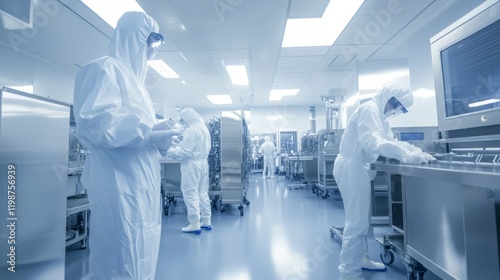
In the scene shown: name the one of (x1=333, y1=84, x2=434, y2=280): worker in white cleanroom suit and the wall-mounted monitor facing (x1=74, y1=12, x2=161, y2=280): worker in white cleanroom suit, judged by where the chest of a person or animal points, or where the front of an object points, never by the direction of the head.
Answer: the wall-mounted monitor

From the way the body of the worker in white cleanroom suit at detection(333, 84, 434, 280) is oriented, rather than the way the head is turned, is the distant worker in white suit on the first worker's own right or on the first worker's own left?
on the first worker's own left

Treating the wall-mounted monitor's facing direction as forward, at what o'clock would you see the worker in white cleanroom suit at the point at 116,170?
The worker in white cleanroom suit is roughly at 12 o'clock from the wall-mounted monitor.

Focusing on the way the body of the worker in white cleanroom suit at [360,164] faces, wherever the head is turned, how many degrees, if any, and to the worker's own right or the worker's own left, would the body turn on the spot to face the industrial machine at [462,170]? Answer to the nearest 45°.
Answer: approximately 45° to the worker's own right

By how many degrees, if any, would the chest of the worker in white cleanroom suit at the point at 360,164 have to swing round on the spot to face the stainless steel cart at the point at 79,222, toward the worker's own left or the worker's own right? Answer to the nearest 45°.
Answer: approximately 180°

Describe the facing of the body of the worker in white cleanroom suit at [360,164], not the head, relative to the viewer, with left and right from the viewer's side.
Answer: facing to the right of the viewer

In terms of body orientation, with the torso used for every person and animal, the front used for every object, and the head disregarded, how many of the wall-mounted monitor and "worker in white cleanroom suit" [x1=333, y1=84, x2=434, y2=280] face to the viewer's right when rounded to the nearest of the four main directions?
1

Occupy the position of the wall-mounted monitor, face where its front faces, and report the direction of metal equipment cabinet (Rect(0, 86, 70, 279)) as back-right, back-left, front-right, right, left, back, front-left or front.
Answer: front

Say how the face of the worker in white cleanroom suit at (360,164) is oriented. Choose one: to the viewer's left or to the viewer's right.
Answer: to the viewer's right

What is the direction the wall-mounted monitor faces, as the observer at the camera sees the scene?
facing the viewer and to the left of the viewer

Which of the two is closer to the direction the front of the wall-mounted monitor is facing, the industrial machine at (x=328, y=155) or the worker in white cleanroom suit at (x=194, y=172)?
the worker in white cleanroom suit

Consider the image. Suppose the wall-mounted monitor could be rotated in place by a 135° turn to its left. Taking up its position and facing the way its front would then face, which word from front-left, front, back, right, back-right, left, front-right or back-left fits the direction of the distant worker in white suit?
back-left

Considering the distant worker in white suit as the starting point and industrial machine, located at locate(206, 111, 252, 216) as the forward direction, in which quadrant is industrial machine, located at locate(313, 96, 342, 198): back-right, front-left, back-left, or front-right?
front-left

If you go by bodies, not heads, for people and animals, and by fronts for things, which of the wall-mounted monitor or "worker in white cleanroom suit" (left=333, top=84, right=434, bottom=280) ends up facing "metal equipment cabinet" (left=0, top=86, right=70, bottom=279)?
the wall-mounted monitor

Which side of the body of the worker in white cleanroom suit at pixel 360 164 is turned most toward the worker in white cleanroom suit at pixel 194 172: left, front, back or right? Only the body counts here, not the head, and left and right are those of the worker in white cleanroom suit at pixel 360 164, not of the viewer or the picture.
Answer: back
